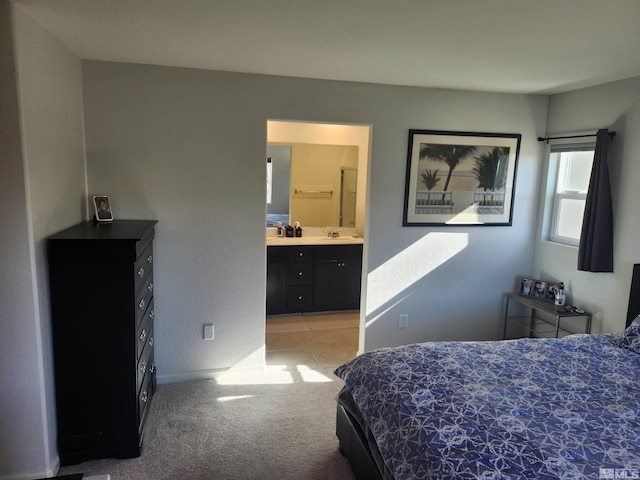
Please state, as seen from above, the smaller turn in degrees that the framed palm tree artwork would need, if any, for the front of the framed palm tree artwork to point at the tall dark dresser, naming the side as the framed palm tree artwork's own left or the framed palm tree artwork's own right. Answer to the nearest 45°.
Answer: approximately 45° to the framed palm tree artwork's own right

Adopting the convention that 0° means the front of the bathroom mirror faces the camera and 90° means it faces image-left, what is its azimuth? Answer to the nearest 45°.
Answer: approximately 0°

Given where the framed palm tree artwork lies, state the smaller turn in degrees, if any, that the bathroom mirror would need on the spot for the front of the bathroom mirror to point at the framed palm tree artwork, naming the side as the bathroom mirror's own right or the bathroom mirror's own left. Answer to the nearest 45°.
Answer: approximately 45° to the bathroom mirror's own left

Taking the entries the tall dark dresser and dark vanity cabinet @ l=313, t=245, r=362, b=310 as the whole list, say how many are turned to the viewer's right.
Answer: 1

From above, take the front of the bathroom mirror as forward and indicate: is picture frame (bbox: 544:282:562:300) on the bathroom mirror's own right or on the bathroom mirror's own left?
on the bathroom mirror's own left

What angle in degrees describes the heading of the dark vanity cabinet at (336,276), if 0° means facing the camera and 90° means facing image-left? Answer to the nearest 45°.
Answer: approximately 0°

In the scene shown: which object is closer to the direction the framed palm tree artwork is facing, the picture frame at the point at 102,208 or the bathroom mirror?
the picture frame

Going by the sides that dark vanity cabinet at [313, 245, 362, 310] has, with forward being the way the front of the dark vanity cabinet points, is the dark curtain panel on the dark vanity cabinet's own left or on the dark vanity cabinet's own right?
on the dark vanity cabinet's own left

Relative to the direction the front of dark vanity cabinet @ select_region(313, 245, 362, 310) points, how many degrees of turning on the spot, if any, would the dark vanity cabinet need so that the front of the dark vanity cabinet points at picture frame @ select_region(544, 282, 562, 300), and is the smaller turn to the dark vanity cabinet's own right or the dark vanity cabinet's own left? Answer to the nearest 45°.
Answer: approximately 45° to the dark vanity cabinet's own left
